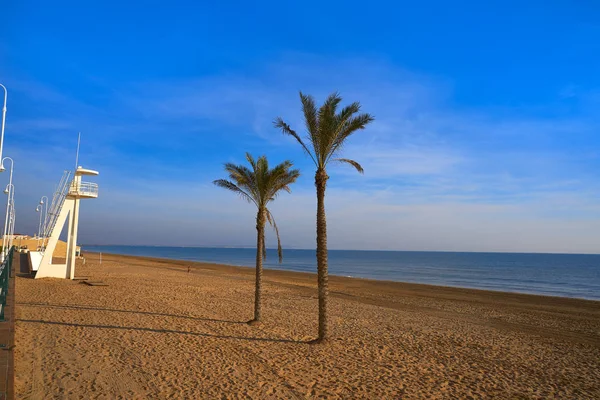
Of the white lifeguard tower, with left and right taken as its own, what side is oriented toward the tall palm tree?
right

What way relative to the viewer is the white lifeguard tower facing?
to the viewer's right

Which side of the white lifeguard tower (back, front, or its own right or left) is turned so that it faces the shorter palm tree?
right

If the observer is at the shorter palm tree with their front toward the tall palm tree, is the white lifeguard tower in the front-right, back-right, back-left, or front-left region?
back-right
